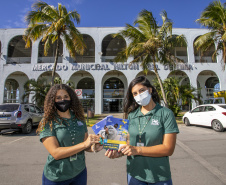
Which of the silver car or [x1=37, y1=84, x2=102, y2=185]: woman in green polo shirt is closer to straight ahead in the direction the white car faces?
the silver car

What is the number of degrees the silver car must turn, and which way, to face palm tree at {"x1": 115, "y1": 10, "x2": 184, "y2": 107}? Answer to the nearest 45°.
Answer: approximately 45° to its right

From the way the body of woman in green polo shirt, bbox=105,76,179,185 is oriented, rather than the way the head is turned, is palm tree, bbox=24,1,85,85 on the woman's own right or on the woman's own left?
on the woman's own right

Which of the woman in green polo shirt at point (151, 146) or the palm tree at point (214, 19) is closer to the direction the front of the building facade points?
the woman in green polo shirt

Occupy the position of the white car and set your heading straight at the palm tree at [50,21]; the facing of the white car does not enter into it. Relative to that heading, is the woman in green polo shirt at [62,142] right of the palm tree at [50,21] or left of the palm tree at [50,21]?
left
